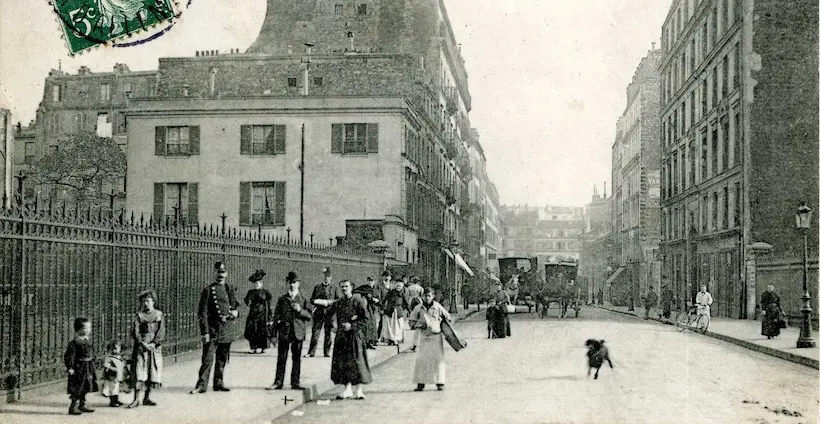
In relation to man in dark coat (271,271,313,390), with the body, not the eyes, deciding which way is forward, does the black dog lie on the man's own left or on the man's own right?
on the man's own left

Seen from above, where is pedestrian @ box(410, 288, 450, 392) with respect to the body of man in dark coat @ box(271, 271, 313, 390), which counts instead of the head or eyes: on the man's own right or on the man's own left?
on the man's own left

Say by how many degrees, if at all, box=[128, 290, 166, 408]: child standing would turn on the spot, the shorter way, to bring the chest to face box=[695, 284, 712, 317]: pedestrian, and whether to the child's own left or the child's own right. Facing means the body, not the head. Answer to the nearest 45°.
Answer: approximately 135° to the child's own left

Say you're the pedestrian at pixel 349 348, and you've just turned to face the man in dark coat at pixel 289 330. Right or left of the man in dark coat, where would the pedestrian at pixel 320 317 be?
right

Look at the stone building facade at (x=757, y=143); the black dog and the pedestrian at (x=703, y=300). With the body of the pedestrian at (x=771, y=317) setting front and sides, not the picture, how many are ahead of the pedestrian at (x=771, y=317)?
1

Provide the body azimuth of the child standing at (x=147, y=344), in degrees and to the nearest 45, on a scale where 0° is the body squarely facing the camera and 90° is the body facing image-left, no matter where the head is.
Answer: approximately 0°

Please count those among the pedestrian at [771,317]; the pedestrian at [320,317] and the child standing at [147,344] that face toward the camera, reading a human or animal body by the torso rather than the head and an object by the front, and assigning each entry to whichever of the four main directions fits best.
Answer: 3

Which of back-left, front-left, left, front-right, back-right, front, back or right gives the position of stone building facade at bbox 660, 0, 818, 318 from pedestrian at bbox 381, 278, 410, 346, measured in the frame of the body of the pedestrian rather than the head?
back-left

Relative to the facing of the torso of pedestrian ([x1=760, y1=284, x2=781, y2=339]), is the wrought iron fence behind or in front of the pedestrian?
in front

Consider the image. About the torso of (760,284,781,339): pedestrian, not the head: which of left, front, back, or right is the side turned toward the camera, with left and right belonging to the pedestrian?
front
